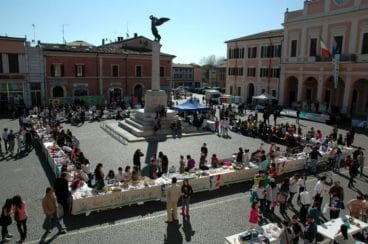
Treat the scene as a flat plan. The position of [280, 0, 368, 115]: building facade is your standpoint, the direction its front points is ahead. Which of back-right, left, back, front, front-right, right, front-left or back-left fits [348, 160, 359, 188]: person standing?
front-left

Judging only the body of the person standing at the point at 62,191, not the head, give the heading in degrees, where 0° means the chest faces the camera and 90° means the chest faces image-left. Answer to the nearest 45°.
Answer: approximately 225°

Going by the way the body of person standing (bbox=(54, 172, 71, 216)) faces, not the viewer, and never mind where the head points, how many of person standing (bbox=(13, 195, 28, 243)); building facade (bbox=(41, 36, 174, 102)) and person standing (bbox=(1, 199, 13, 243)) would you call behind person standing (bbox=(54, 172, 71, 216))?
2

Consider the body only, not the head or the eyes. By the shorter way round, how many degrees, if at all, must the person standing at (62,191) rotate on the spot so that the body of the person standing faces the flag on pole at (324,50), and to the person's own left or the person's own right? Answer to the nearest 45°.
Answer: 0° — they already face it

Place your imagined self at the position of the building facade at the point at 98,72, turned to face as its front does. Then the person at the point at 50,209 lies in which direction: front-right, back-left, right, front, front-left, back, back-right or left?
front

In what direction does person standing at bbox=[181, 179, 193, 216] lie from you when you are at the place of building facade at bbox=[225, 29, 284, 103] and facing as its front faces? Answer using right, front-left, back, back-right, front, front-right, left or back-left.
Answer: front-left

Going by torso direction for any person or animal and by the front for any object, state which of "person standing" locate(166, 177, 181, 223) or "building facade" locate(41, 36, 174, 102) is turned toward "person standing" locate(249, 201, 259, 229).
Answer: the building facade

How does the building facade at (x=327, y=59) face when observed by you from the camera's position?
facing the viewer and to the left of the viewer

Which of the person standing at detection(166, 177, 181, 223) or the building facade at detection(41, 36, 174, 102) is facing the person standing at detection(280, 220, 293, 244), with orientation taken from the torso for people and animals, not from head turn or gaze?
the building facade

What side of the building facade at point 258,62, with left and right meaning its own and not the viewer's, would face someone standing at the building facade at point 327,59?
left

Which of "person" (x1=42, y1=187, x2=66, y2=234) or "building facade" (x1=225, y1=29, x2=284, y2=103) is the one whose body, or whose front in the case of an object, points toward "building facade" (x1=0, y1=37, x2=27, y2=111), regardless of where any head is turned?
"building facade" (x1=225, y1=29, x2=284, y2=103)

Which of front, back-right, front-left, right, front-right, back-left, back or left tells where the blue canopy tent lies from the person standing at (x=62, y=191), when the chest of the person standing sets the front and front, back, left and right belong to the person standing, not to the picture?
front

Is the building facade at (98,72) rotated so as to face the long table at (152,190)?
yes

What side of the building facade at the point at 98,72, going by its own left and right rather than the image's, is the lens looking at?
front
